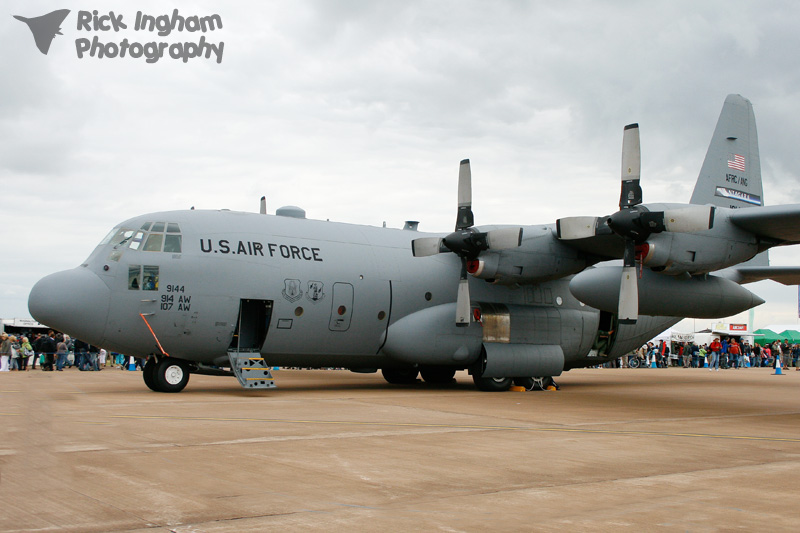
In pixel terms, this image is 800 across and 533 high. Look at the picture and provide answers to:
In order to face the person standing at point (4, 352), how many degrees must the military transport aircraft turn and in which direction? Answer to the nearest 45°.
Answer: approximately 90° to its right

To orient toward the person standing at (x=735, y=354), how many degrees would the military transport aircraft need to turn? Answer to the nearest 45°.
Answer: approximately 180°

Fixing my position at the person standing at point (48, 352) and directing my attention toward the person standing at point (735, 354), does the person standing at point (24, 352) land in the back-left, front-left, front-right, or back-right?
back-left

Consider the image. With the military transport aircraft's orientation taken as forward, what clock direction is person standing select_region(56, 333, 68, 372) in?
The person standing is roughly at 3 o'clock from the military transport aircraft.

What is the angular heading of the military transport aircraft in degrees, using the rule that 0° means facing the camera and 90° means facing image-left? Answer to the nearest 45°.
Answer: approximately 45°

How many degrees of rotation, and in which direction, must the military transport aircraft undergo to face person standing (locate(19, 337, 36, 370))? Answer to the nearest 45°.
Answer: approximately 90° to its right
